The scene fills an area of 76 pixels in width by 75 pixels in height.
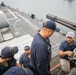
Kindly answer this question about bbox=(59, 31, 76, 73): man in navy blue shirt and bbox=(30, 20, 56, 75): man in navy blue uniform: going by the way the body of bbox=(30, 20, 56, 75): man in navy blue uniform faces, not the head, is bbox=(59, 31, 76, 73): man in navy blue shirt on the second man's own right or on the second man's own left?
on the second man's own left
